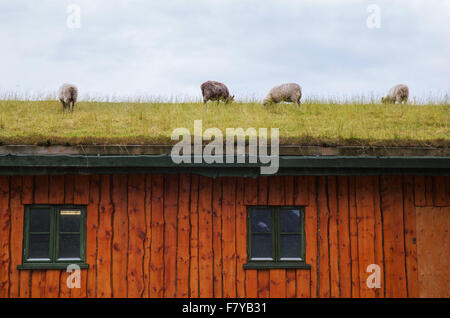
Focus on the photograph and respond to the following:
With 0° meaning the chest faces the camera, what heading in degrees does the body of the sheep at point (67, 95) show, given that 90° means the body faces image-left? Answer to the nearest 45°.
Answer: approximately 180°

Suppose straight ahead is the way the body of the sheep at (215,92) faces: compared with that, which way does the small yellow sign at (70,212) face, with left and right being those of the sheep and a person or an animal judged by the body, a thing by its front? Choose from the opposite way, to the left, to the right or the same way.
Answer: to the right

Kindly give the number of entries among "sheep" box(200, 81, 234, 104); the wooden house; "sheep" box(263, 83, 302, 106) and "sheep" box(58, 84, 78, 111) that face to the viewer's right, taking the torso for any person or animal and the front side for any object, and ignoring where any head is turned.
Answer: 1

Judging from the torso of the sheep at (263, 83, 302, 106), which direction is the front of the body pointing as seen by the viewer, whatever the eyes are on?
to the viewer's left

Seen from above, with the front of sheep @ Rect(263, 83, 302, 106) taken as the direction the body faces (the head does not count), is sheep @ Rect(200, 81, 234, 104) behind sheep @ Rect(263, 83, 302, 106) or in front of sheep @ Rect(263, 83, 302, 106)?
in front

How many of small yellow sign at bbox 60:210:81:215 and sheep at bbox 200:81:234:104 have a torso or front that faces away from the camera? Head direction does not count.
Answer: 0

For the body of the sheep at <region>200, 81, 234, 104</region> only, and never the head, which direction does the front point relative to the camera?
to the viewer's right

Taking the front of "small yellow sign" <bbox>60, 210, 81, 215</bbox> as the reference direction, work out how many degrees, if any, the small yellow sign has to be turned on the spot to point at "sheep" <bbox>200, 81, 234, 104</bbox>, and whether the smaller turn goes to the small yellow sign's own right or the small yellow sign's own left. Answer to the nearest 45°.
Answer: approximately 135° to the small yellow sign's own left
